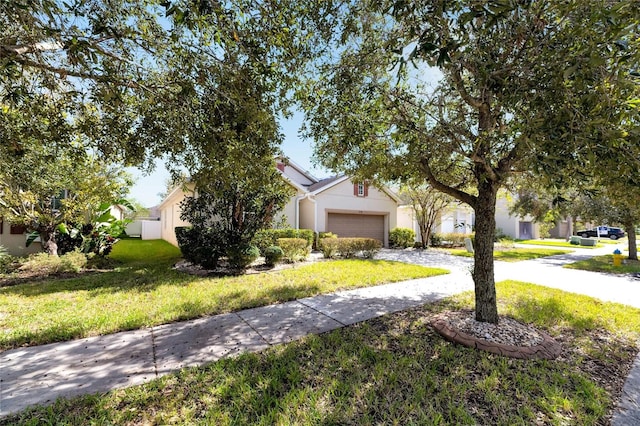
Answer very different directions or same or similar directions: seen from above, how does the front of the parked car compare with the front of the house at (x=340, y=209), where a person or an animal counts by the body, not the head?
very different directions

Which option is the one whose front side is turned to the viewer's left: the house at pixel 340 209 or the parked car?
the parked car

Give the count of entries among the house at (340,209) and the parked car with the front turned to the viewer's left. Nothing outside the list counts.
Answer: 1

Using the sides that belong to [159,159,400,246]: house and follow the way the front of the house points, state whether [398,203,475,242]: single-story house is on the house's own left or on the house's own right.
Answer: on the house's own left

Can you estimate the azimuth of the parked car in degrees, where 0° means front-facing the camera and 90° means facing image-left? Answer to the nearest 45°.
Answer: approximately 90°

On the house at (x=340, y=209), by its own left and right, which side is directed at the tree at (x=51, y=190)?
right

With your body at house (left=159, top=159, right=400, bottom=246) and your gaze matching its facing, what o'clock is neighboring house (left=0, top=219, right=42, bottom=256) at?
The neighboring house is roughly at 4 o'clock from the house.

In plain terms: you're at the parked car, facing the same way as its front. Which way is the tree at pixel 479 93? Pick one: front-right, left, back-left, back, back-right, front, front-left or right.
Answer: left

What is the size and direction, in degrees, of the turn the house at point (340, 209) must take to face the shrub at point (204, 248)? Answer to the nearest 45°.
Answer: approximately 90° to its right

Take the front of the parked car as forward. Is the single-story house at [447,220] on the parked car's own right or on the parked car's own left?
on the parked car's own left

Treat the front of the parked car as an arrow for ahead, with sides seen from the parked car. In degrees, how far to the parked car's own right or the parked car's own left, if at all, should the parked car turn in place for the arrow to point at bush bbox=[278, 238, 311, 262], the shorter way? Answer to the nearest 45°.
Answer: approximately 90° to the parked car's own left

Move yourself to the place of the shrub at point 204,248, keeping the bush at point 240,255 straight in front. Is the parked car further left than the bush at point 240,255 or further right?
left
